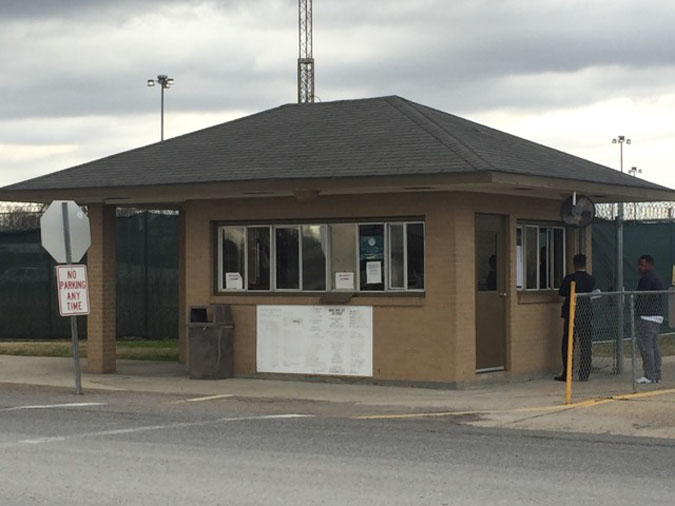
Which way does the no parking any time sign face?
toward the camera

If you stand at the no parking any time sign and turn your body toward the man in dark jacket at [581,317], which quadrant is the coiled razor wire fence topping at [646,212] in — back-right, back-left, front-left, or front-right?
front-left

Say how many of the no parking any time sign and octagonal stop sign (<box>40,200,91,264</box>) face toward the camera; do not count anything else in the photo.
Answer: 1

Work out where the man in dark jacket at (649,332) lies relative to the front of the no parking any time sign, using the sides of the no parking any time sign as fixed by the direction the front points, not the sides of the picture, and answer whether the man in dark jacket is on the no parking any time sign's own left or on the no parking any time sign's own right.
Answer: on the no parking any time sign's own left

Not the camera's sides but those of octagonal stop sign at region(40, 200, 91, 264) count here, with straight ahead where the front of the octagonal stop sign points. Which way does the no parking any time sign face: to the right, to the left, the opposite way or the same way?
the opposite way

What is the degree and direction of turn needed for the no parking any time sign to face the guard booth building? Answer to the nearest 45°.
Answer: approximately 90° to its left

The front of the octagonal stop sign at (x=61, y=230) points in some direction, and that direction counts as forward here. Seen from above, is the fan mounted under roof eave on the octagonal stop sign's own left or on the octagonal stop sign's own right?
on the octagonal stop sign's own right

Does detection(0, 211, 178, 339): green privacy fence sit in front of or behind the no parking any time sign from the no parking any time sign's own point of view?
behind

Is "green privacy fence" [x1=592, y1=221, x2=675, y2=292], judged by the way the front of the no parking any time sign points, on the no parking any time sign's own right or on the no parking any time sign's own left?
on the no parking any time sign's own left

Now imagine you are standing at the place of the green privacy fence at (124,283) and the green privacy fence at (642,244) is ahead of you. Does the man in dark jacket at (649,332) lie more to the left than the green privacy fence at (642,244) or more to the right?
right

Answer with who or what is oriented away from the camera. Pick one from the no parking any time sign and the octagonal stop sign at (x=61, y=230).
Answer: the octagonal stop sign

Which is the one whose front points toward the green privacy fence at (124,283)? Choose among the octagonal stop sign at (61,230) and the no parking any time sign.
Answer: the octagonal stop sign

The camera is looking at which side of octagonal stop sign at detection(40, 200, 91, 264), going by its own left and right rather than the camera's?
back

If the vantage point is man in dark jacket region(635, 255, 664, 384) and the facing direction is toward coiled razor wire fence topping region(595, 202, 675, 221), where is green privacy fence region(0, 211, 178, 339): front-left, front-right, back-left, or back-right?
front-left
